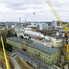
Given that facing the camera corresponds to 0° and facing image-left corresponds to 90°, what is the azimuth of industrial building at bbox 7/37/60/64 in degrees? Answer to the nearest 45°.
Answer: approximately 45°
